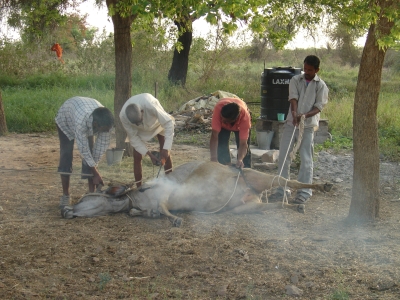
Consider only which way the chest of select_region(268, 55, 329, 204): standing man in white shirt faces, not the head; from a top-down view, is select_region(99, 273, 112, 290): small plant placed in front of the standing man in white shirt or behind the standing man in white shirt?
in front

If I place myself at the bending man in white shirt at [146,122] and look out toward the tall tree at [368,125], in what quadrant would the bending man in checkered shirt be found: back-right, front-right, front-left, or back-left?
back-right

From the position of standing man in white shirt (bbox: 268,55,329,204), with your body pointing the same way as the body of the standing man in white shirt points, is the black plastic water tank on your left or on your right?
on your right

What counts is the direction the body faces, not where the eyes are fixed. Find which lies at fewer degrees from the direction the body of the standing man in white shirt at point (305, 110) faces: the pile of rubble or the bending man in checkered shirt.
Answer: the bending man in checkered shirt

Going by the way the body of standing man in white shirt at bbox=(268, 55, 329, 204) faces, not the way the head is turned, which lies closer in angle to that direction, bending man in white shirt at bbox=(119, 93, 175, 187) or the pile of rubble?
the bending man in white shirt

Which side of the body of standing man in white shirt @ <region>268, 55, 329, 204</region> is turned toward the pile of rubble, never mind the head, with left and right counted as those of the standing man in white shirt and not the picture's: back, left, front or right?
right

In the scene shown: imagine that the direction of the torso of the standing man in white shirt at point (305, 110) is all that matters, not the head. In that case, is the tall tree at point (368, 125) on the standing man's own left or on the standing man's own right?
on the standing man's own left

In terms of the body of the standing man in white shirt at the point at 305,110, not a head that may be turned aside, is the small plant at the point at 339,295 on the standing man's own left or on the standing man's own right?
on the standing man's own left

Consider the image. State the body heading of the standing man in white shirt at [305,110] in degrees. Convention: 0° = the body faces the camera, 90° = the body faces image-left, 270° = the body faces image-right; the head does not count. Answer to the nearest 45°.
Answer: approximately 45°
